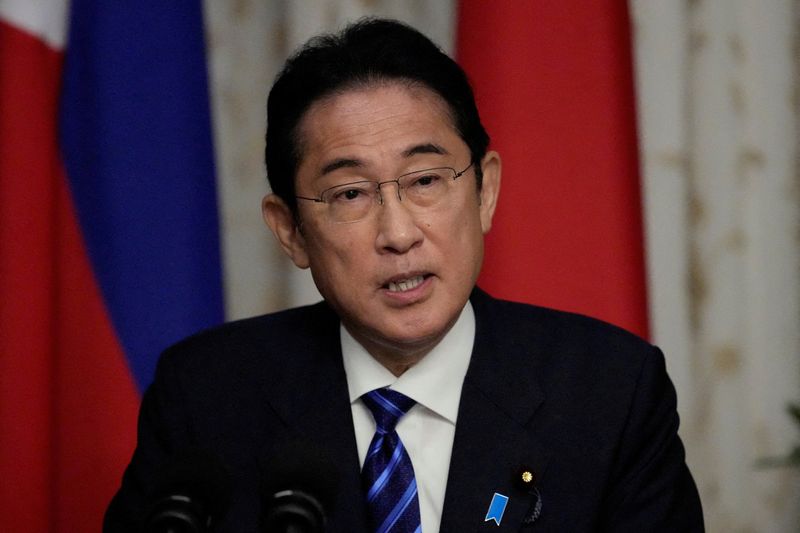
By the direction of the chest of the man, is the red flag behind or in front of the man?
behind

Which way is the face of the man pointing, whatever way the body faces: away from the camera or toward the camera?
toward the camera

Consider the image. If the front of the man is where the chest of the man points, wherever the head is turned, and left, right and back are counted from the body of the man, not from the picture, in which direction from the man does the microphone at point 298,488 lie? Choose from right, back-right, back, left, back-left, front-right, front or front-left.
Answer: front

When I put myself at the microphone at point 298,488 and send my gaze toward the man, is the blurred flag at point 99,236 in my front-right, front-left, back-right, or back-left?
front-left

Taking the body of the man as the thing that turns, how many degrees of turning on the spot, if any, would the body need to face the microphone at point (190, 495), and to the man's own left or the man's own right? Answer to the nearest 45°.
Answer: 0° — they already face it

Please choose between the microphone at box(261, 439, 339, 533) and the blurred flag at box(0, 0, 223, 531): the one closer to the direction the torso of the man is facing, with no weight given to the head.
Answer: the microphone

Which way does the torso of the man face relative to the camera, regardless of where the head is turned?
toward the camera

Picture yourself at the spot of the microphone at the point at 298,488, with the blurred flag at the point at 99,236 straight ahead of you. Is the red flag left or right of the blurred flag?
right

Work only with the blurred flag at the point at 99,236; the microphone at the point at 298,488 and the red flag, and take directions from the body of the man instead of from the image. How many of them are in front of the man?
1

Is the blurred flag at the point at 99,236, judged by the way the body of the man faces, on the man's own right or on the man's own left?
on the man's own right
